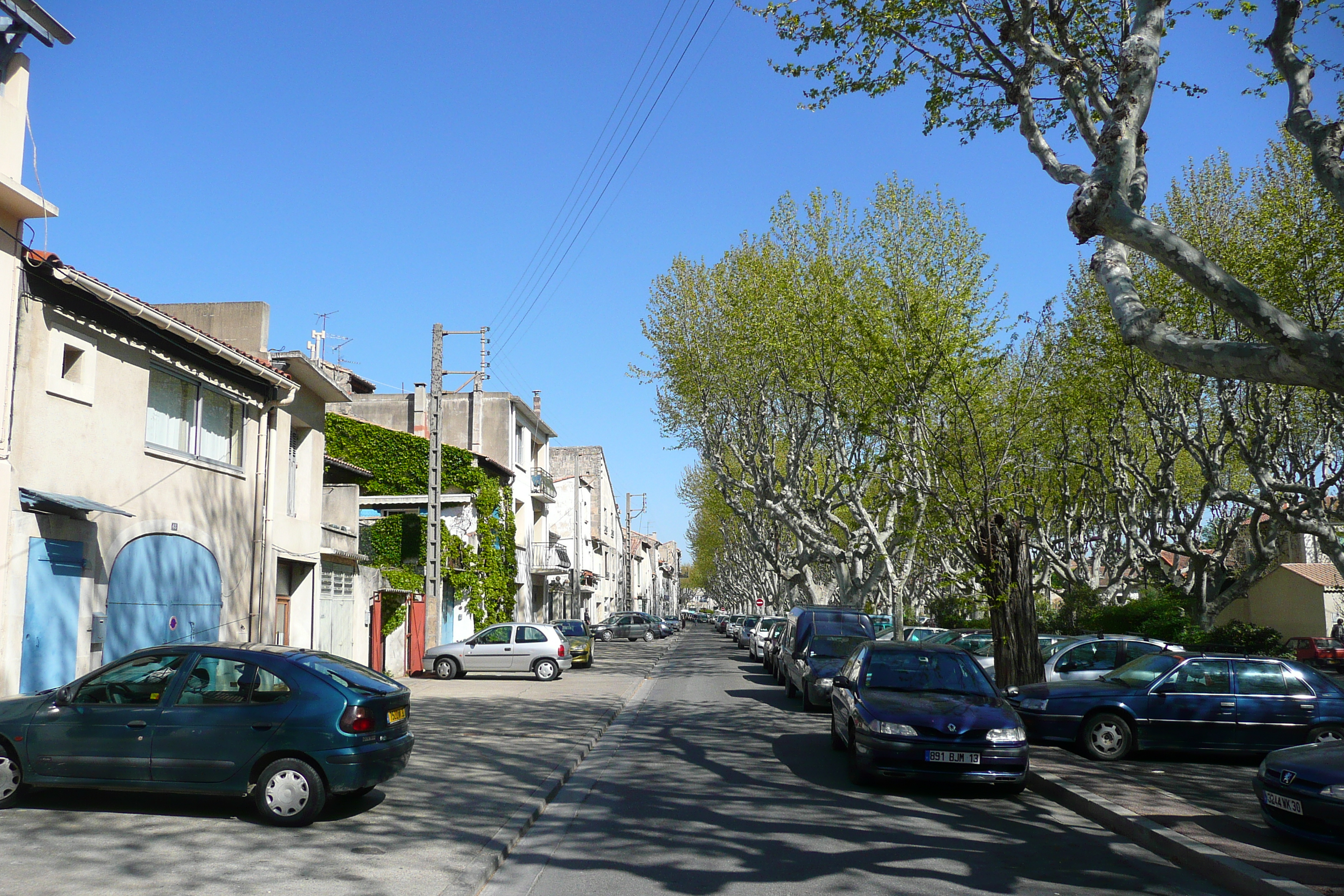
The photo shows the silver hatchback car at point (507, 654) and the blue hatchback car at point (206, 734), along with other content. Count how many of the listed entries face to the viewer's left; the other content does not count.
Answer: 2

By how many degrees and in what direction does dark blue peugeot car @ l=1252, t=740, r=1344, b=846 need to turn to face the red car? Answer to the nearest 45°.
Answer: approximately 135° to its right

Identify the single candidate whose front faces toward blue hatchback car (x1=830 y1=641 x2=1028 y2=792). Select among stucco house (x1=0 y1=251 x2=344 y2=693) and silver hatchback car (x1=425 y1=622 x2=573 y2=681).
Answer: the stucco house

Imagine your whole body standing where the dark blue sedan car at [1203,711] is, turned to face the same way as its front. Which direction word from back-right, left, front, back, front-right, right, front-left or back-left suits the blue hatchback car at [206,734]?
front-left

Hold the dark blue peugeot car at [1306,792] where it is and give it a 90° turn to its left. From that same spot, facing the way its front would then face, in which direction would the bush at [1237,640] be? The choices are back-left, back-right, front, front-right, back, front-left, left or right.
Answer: back-left

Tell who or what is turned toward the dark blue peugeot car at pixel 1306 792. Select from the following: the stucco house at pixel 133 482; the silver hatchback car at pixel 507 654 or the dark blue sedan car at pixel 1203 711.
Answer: the stucco house

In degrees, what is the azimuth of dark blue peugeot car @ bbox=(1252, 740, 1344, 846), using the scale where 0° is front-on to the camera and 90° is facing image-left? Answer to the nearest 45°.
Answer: approximately 45°

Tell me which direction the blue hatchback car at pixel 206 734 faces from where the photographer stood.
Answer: facing to the left of the viewer

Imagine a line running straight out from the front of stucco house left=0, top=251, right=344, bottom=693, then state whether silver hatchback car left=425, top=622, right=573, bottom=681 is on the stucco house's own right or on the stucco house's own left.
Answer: on the stucco house's own left

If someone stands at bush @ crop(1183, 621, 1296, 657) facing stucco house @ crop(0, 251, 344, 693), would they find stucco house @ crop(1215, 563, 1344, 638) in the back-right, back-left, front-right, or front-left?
back-right

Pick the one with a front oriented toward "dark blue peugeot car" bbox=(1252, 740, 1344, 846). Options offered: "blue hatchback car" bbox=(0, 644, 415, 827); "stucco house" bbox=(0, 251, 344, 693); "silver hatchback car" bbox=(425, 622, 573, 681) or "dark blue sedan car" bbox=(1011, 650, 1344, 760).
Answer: the stucco house

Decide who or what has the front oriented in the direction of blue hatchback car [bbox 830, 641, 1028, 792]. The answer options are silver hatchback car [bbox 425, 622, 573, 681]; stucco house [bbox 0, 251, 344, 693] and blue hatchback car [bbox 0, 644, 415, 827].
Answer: the stucco house

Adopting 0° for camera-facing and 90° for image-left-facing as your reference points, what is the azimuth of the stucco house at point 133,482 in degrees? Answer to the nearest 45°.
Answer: approximately 315°

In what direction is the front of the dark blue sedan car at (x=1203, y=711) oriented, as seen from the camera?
facing to the left of the viewer

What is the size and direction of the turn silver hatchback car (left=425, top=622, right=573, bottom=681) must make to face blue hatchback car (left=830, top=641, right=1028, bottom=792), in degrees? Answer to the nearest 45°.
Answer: approximately 90° to its left

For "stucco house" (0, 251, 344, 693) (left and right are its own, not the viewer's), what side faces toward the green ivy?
left

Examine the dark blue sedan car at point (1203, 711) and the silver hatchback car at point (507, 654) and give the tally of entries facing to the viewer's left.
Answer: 2

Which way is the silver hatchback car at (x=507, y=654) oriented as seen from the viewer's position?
to the viewer's left
